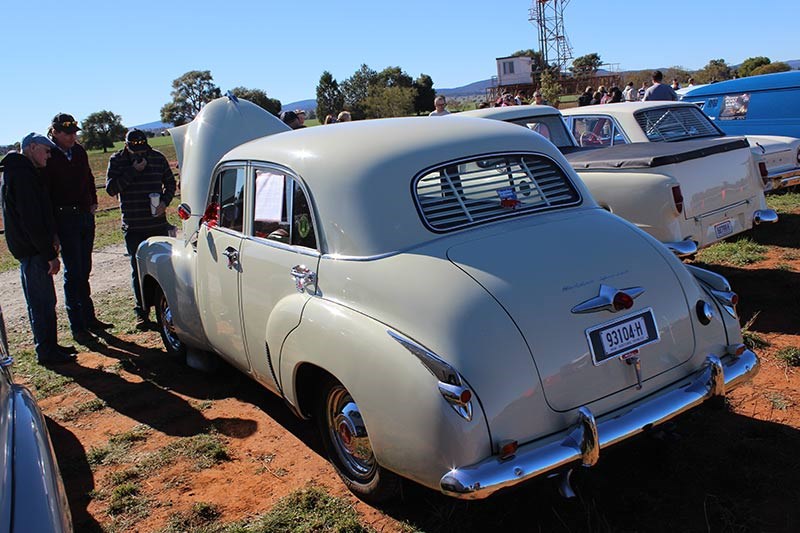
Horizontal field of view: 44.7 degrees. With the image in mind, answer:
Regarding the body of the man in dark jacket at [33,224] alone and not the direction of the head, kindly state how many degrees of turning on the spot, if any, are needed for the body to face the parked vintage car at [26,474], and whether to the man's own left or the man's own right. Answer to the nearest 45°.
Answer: approximately 90° to the man's own right

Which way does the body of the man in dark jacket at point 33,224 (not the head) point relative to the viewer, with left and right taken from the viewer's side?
facing to the right of the viewer

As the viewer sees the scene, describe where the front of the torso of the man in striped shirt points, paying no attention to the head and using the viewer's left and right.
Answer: facing the viewer

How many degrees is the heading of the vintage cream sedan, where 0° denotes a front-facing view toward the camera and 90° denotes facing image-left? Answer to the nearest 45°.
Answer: approximately 135°

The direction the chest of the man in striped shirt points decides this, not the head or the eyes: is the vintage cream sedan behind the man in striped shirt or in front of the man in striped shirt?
in front

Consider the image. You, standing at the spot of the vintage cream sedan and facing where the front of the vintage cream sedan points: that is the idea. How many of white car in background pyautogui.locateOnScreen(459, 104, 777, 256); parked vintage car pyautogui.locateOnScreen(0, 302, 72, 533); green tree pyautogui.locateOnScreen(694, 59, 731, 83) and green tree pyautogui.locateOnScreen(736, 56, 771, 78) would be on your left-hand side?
1

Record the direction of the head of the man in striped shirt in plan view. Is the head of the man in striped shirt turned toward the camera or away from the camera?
toward the camera

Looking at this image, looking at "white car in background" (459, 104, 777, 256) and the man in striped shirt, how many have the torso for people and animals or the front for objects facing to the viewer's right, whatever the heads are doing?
0

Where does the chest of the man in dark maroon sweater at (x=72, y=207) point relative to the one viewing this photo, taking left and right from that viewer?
facing the viewer and to the right of the viewer

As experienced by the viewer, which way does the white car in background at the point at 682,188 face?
facing away from the viewer and to the left of the viewer

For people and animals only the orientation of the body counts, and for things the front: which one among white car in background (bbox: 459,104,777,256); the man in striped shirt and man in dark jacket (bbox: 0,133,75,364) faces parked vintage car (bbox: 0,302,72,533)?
the man in striped shirt
